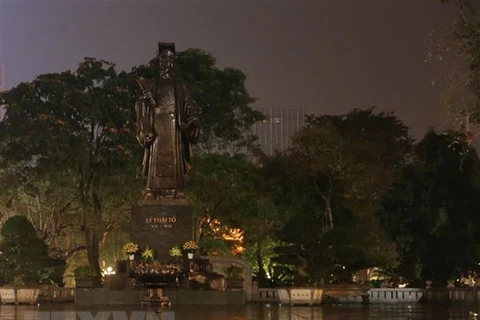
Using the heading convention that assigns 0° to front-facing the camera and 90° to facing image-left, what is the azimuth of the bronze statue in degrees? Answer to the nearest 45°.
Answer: approximately 0°

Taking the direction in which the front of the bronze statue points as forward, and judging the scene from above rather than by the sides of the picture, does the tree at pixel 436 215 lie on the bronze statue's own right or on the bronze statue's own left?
on the bronze statue's own left

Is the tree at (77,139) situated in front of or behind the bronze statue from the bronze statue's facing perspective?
behind
